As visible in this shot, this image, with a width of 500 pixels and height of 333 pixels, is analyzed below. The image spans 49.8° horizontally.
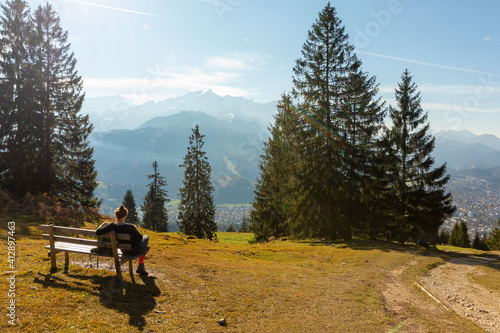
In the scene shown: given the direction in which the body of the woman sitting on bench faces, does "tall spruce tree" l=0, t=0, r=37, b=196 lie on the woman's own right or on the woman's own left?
on the woman's own left

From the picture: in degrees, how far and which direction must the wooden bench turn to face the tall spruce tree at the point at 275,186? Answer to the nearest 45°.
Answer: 0° — it already faces it

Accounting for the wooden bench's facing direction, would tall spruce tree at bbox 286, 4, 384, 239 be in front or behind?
in front

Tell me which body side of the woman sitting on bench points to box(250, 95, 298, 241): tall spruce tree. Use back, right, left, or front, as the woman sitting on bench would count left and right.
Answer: front

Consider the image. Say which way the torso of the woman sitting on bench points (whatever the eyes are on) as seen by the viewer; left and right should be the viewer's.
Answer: facing away from the viewer and to the right of the viewer

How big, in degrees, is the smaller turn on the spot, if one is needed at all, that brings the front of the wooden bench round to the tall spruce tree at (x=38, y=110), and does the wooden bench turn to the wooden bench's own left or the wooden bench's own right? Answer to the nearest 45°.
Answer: approximately 45° to the wooden bench's own left

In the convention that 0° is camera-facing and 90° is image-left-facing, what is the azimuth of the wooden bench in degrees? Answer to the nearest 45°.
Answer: approximately 225°
